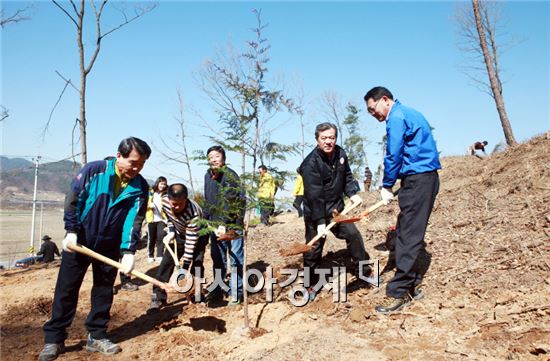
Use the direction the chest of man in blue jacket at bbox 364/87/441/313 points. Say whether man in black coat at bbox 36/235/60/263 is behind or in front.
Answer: in front

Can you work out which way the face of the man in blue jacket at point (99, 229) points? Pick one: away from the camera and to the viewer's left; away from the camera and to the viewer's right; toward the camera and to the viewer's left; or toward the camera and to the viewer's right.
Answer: toward the camera and to the viewer's right

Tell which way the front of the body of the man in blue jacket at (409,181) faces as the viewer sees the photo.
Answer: to the viewer's left

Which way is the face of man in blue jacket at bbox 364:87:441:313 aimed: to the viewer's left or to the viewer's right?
to the viewer's left

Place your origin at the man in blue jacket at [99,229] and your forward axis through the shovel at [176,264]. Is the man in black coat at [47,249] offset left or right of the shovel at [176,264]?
left

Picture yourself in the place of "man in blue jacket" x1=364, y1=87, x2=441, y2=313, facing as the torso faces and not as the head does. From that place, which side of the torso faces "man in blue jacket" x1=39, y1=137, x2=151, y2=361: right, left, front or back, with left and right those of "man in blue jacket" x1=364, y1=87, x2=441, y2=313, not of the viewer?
front

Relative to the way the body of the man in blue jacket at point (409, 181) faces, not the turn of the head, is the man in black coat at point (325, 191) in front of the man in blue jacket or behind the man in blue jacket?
in front
